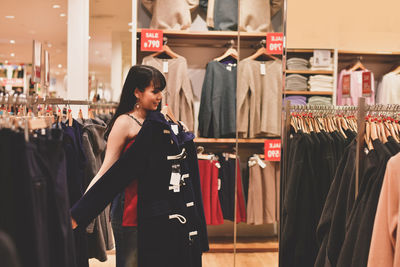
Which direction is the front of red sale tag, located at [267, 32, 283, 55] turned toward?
toward the camera

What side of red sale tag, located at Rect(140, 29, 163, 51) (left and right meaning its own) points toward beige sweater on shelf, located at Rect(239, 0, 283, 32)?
left

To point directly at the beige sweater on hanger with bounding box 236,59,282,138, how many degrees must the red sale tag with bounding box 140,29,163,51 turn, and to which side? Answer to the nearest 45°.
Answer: approximately 90° to its left

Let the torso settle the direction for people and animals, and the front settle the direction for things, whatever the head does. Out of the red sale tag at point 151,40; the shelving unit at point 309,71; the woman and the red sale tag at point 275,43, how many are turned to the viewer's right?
1

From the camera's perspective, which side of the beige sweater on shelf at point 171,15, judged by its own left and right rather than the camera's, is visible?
front

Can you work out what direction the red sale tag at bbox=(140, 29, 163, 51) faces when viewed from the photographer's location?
facing the viewer

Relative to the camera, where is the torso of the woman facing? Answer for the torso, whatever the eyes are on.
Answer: to the viewer's right

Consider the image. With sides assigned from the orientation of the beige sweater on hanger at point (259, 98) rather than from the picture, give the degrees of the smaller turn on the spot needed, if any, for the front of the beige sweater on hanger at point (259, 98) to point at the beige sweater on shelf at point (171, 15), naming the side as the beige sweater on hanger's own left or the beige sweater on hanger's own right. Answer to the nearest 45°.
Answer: approximately 90° to the beige sweater on hanger's own right

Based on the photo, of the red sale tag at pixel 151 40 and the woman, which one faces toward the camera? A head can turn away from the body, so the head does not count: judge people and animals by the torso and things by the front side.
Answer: the red sale tag

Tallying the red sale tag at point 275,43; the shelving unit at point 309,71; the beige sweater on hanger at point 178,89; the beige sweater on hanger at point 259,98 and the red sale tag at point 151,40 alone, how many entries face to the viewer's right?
0

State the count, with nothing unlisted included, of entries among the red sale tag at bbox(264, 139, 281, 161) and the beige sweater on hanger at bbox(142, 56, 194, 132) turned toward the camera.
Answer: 2

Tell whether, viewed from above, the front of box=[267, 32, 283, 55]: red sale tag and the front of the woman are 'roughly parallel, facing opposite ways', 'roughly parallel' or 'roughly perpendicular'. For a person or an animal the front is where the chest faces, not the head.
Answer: roughly perpendicular

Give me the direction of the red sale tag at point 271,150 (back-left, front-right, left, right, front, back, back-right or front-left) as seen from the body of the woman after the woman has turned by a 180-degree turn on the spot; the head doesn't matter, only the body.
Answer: back-right

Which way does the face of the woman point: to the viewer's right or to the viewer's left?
to the viewer's right

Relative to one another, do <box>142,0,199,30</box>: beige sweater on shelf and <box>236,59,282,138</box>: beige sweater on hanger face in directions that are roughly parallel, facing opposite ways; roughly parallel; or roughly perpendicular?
roughly parallel
